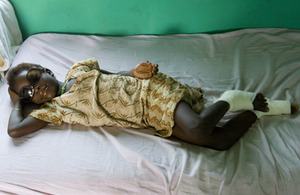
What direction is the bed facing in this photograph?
to the viewer's right
